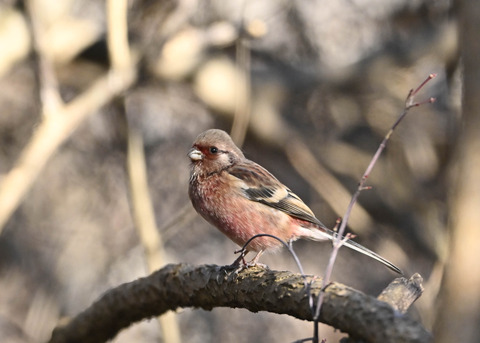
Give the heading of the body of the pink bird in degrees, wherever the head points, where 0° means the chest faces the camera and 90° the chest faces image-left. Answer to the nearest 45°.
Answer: approximately 90°

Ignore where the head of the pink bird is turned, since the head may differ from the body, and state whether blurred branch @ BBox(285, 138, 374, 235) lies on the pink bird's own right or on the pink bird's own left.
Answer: on the pink bird's own right

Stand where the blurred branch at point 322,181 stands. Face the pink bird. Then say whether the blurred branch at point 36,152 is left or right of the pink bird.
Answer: right
